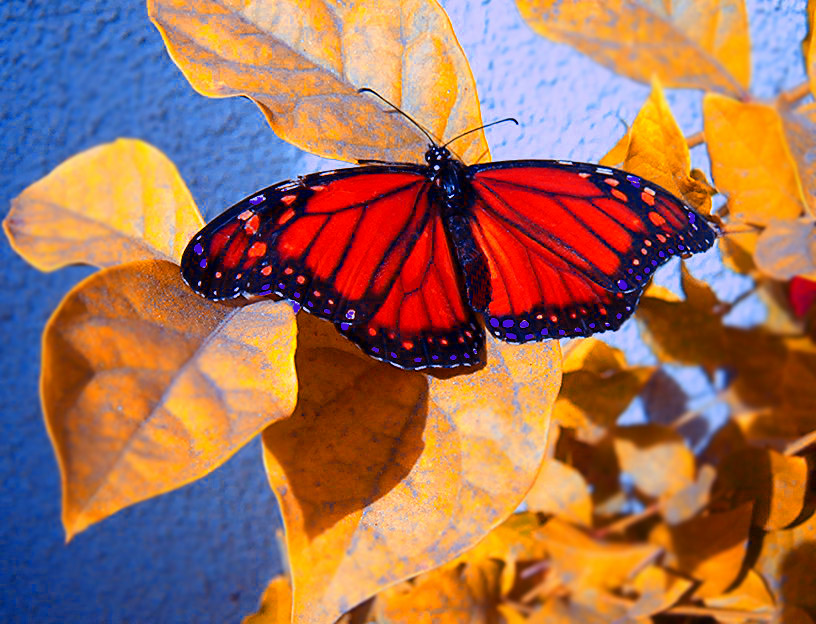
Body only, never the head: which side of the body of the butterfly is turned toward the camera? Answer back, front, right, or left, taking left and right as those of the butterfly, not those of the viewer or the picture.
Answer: back
